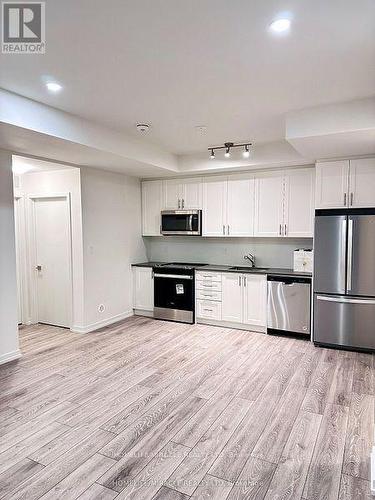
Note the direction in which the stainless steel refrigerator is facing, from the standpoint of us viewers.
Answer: facing the viewer

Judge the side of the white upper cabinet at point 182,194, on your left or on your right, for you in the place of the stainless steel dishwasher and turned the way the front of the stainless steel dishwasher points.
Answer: on your right

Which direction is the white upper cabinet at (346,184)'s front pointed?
toward the camera

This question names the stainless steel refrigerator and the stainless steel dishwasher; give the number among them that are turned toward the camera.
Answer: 2

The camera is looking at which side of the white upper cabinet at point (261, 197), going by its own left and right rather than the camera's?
front

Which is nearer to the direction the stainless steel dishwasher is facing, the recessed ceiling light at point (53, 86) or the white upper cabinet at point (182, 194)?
the recessed ceiling light

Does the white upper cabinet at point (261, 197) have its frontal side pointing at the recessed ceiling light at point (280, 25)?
yes

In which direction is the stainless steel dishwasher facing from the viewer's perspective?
toward the camera

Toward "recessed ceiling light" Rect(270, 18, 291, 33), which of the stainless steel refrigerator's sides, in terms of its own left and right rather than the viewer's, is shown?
front

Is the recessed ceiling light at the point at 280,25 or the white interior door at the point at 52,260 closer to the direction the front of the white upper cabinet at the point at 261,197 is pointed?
the recessed ceiling light

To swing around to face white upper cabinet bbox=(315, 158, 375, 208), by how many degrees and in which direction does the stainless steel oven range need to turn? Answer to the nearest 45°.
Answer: approximately 90° to its left

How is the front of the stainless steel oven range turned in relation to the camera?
facing the viewer and to the left of the viewer

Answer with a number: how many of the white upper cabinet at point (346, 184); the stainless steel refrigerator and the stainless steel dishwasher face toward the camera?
3

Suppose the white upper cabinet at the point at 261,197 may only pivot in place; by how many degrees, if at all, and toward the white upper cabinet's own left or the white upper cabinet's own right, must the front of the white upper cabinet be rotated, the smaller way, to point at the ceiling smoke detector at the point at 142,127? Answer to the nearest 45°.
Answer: approximately 45° to the white upper cabinet's own right

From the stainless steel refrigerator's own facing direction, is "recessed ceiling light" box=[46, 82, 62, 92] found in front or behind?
in front
